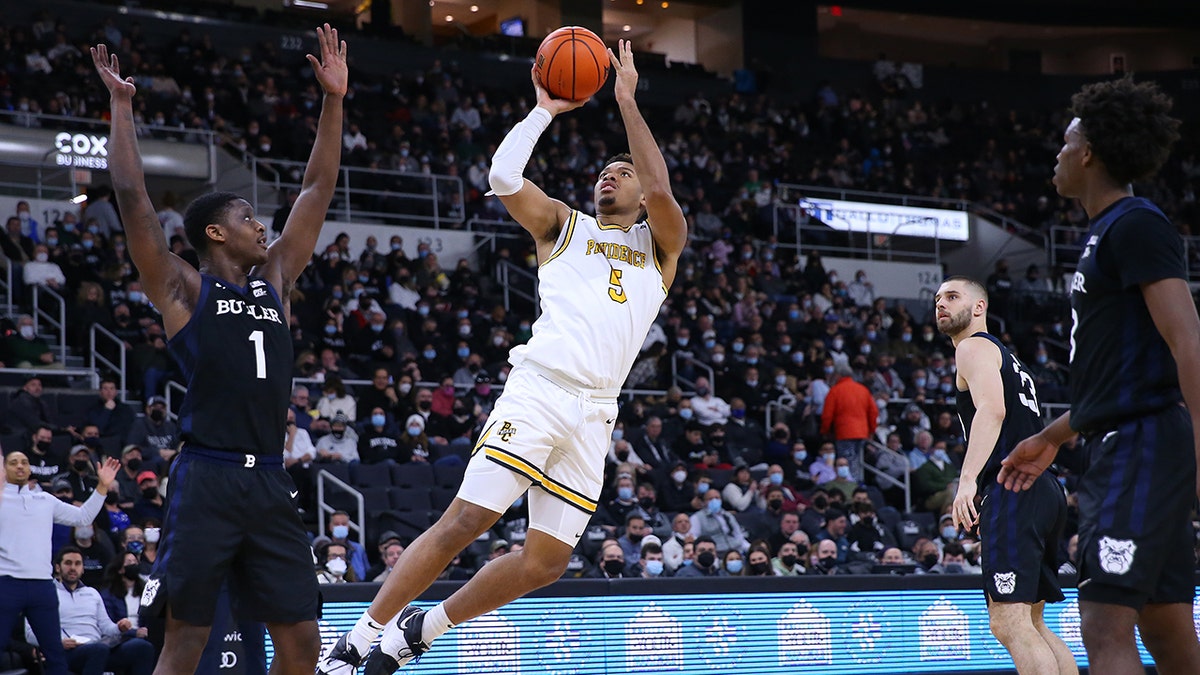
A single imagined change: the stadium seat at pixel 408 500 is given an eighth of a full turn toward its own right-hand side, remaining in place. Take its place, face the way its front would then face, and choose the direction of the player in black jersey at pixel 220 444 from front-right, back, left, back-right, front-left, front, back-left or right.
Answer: front-left

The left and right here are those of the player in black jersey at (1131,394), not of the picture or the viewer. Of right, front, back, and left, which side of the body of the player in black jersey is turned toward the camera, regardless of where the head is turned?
left

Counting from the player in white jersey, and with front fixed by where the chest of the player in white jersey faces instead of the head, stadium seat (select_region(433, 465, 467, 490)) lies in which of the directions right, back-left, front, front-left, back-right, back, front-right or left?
back

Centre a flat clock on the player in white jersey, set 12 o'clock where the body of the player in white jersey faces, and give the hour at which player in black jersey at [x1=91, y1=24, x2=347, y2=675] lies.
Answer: The player in black jersey is roughly at 2 o'clock from the player in white jersey.

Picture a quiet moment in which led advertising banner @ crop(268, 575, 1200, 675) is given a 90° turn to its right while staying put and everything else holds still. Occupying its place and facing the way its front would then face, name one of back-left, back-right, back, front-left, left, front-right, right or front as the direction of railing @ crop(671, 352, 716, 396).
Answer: right

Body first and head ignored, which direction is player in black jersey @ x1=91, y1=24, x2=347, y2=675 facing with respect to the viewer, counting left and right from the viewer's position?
facing the viewer and to the right of the viewer

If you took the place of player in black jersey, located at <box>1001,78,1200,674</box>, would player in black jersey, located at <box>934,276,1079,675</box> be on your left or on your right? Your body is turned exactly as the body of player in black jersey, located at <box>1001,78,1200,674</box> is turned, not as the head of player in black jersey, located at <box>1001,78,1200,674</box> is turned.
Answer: on your right

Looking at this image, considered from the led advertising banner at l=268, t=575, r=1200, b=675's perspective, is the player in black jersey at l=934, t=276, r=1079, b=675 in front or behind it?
in front

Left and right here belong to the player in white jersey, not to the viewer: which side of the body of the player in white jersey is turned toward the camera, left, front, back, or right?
front

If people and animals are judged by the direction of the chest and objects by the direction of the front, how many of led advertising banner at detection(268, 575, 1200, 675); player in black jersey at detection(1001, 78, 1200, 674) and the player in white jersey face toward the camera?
2

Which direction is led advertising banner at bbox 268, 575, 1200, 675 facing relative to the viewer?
toward the camera

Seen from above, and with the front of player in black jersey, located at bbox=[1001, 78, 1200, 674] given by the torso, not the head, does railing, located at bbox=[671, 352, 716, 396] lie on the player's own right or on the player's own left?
on the player's own right

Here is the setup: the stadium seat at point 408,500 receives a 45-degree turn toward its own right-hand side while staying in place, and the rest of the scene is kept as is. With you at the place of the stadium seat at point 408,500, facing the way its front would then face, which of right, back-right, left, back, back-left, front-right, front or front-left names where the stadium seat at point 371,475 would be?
right

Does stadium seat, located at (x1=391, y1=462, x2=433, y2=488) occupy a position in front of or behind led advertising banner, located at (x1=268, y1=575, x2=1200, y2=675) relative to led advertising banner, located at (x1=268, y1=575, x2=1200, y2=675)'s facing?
behind
